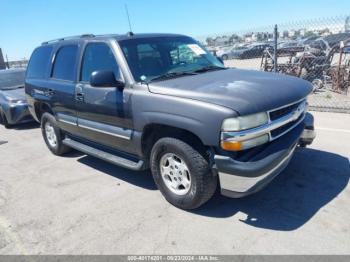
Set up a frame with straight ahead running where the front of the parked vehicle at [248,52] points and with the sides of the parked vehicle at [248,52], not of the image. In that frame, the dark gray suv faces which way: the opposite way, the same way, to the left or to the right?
to the left

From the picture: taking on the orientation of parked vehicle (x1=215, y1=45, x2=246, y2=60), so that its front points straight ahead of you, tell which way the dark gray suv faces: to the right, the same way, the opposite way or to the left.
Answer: to the left

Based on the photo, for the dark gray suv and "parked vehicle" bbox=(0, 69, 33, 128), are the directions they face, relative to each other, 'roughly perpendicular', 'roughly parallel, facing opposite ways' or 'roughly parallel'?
roughly parallel

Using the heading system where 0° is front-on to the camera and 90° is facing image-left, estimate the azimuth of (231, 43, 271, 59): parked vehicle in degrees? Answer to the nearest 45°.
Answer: approximately 45°

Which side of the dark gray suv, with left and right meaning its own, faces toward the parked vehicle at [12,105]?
back

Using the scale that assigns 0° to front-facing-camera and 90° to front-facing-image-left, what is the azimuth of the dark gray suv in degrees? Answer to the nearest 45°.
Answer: approximately 315°

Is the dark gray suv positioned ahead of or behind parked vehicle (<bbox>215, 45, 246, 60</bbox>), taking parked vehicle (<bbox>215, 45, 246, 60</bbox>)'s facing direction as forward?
ahead

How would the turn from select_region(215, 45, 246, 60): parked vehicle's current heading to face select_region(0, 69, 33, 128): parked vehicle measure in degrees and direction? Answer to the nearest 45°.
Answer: approximately 45° to its left

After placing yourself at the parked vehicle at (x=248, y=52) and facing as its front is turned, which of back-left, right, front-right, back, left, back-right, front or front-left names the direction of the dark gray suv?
front-left

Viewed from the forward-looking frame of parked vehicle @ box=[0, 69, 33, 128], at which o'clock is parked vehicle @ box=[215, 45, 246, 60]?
parked vehicle @ box=[215, 45, 246, 60] is roughly at 9 o'clock from parked vehicle @ box=[0, 69, 33, 128].

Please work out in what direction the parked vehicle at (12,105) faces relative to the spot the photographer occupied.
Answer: facing the viewer and to the right of the viewer

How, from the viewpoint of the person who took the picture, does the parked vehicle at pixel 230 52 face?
facing the viewer and to the left of the viewer

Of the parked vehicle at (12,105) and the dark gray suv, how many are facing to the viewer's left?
0
